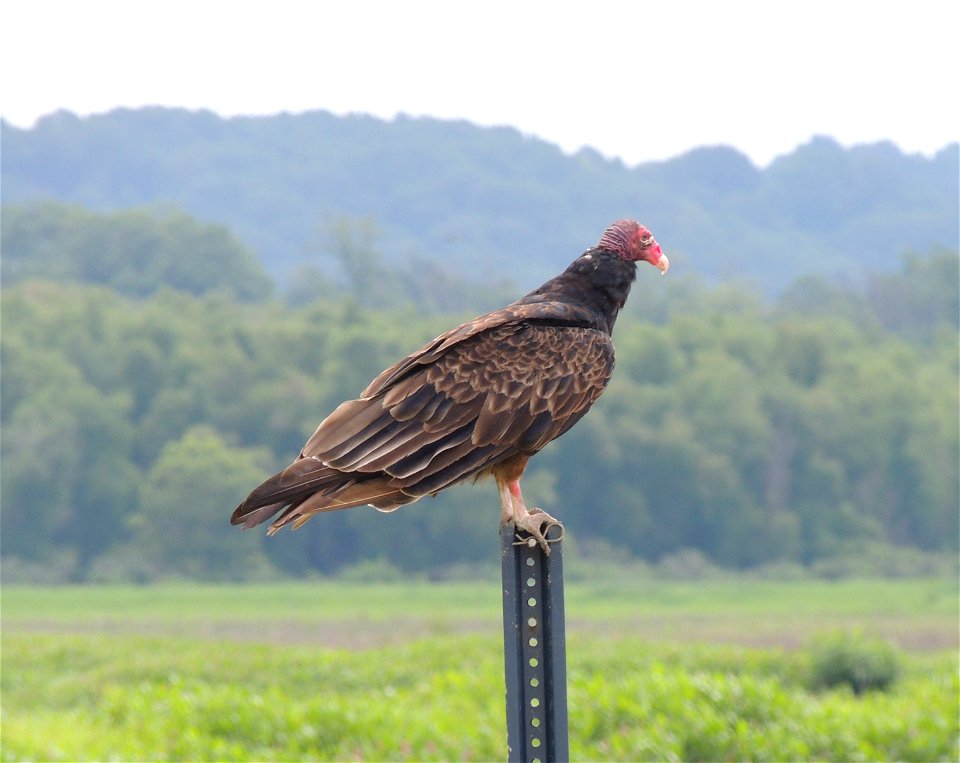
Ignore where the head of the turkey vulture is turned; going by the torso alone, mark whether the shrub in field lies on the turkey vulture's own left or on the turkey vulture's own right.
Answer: on the turkey vulture's own left

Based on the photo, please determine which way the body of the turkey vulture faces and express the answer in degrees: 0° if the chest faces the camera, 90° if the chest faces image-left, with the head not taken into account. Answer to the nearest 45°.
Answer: approximately 270°
